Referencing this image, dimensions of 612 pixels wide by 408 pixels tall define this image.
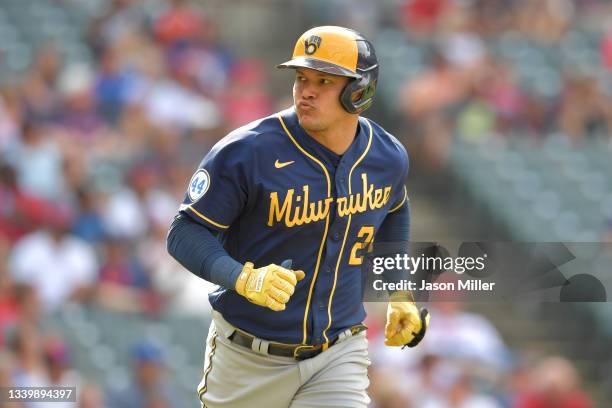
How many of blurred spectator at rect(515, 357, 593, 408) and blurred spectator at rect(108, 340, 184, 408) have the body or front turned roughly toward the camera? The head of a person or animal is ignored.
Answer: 2

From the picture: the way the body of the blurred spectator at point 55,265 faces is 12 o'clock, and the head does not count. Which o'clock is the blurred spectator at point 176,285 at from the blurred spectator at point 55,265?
the blurred spectator at point 176,285 is roughly at 9 o'clock from the blurred spectator at point 55,265.

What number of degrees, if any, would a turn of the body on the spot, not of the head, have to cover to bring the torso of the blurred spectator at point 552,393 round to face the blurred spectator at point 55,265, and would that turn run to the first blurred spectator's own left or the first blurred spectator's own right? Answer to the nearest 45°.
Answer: approximately 90° to the first blurred spectator's own right

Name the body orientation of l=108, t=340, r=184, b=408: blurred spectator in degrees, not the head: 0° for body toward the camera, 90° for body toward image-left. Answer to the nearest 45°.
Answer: approximately 0°

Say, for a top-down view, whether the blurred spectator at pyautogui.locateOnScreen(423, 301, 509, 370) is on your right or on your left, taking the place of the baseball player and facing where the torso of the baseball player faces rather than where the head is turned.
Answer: on your left

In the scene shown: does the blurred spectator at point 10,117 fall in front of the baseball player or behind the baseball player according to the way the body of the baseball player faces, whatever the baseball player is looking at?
behind

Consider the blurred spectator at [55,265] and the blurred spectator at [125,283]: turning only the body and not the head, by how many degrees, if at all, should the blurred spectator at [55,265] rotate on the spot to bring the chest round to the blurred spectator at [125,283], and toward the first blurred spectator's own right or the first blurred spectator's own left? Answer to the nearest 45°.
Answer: approximately 90° to the first blurred spectator's own left
